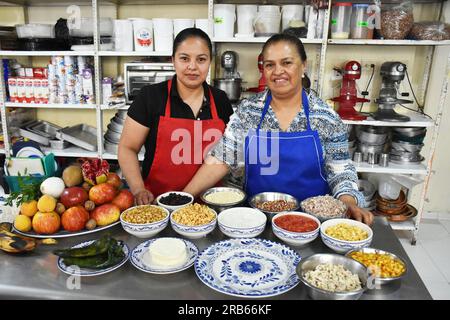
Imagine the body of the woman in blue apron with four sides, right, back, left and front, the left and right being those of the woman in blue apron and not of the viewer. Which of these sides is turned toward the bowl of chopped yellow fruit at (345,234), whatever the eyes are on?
front

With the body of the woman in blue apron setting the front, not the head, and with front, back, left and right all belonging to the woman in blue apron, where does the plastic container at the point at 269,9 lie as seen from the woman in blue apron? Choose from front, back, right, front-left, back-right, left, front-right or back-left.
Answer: back

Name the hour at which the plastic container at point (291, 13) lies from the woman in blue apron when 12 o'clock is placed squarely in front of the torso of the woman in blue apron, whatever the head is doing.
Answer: The plastic container is roughly at 6 o'clock from the woman in blue apron.

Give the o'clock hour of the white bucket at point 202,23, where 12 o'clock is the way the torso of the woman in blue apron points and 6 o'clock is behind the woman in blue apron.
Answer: The white bucket is roughly at 5 o'clock from the woman in blue apron.

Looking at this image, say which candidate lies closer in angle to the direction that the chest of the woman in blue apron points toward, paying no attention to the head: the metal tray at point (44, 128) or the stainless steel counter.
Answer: the stainless steel counter

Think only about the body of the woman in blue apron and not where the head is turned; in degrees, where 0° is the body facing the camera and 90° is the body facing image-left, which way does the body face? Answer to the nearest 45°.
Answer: approximately 0°

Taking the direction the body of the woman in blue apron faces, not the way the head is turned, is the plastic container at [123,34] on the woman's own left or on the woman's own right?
on the woman's own right

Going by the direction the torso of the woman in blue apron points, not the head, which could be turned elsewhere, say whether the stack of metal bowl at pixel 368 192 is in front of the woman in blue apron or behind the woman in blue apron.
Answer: behind

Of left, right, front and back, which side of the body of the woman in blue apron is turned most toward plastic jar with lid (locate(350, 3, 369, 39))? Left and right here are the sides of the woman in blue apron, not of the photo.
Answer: back

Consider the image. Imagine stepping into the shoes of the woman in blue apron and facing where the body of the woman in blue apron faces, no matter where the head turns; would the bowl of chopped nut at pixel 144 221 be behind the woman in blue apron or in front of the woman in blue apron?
in front

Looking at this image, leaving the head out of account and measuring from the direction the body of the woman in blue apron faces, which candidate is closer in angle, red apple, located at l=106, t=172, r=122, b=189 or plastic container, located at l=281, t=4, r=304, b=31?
the red apple

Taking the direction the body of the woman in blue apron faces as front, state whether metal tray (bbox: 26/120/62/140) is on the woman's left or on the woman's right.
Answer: on the woman's right

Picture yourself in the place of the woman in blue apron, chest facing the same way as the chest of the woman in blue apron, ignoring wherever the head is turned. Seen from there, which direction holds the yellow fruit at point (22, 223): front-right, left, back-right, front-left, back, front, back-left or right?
front-right

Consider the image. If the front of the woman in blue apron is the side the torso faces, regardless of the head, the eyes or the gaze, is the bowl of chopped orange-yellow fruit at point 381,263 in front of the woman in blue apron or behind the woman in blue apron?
in front

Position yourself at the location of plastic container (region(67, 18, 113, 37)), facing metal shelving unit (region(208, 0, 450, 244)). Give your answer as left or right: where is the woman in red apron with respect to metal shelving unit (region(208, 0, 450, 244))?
right
